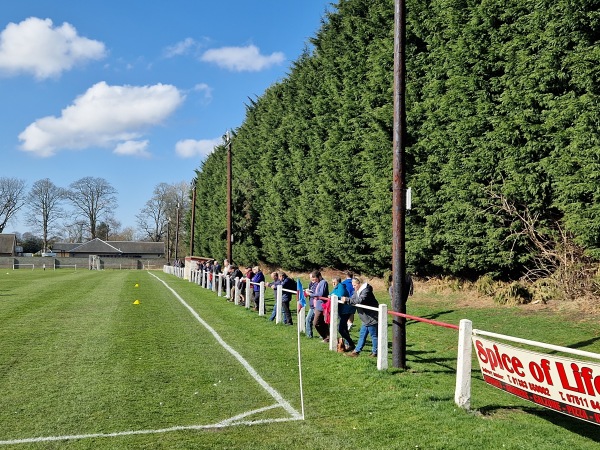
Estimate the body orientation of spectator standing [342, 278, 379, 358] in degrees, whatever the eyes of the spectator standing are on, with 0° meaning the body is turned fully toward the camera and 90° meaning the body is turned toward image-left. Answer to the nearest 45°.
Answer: approximately 90°

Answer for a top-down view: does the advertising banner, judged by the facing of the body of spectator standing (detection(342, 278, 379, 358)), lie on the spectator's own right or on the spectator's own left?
on the spectator's own left

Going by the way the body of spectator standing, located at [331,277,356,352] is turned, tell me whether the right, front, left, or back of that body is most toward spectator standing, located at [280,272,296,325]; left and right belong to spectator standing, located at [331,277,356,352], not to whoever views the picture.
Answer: right

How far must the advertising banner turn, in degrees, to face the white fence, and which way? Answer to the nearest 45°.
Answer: approximately 90° to its right

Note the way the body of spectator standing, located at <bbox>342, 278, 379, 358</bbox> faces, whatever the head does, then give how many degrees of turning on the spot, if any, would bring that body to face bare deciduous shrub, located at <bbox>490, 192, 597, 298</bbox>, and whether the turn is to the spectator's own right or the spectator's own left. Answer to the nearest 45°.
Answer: approximately 135° to the spectator's own right

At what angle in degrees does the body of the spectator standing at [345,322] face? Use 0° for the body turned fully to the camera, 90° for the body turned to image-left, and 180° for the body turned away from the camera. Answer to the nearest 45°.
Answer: approximately 90°

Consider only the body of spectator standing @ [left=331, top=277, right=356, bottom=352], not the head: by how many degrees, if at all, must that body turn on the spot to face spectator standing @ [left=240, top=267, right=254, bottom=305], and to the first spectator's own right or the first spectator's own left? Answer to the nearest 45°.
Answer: approximately 90° to the first spectator's own right
